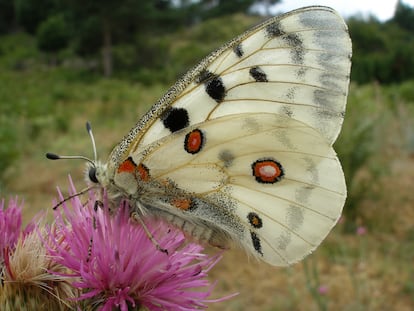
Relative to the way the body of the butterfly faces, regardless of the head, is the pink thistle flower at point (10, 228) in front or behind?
in front

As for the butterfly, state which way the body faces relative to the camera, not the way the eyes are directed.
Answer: to the viewer's left
